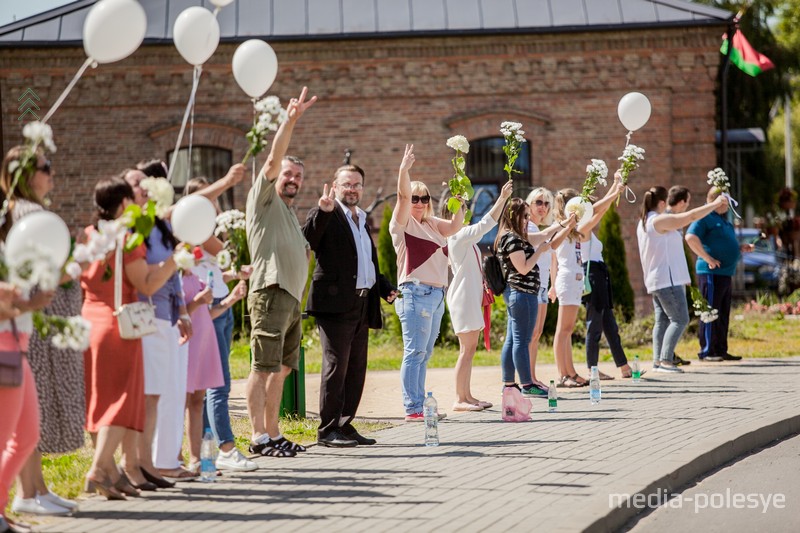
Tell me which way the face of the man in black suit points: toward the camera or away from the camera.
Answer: toward the camera

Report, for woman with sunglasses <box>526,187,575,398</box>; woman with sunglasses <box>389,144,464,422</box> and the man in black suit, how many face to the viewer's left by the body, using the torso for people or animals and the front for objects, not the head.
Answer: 0

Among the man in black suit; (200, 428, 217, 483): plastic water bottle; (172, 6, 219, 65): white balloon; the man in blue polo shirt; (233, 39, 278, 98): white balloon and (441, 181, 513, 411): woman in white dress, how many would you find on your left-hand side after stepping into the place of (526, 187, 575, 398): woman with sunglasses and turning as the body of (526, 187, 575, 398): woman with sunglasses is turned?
1

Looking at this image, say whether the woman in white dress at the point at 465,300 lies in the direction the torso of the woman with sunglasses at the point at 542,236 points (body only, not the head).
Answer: no

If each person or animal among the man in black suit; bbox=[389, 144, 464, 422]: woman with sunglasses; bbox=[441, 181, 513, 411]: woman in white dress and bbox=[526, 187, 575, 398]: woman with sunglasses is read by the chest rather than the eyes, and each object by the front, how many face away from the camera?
0

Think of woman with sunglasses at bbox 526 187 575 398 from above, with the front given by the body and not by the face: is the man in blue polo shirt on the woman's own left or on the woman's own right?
on the woman's own left

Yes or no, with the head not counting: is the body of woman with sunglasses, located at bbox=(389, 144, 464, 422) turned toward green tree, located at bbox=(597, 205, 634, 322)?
no

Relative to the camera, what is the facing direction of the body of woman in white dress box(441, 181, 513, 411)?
to the viewer's right

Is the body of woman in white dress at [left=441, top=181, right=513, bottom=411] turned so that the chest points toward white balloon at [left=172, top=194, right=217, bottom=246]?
no

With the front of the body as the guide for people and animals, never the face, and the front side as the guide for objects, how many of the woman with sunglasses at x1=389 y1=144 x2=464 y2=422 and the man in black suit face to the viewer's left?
0

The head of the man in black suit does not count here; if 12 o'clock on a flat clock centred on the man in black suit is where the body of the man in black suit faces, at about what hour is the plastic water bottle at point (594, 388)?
The plastic water bottle is roughly at 9 o'clock from the man in black suit.

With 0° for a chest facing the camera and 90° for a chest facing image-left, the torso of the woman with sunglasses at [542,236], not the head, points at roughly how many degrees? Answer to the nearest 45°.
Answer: approximately 315°

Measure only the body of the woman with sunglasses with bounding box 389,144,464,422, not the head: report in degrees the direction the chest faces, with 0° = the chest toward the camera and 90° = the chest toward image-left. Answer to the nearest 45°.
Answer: approximately 315°

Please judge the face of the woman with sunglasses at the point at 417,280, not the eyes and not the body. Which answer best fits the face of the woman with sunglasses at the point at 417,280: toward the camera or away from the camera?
toward the camera

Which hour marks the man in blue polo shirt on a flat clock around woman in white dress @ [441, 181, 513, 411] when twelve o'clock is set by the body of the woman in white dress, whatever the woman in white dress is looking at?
The man in blue polo shirt is roughly at 10 o'clock from the woman in white dress.

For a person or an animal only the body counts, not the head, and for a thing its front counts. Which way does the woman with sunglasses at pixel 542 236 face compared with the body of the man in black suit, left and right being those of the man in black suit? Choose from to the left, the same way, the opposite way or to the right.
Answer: the same way

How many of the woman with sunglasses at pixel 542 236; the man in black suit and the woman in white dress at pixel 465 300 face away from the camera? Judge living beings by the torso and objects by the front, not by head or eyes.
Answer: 0

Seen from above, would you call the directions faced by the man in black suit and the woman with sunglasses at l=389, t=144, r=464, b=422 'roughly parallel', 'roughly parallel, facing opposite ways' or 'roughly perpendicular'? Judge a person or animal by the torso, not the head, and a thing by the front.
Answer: roughly parallel

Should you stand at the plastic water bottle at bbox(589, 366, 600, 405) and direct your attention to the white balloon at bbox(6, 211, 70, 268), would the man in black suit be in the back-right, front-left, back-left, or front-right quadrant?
front-right
